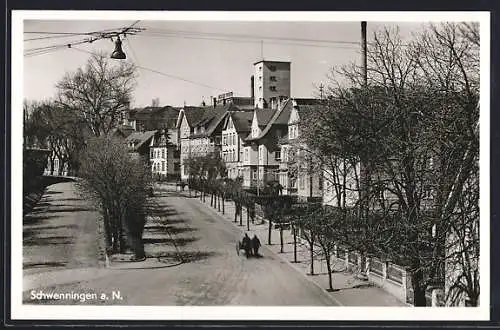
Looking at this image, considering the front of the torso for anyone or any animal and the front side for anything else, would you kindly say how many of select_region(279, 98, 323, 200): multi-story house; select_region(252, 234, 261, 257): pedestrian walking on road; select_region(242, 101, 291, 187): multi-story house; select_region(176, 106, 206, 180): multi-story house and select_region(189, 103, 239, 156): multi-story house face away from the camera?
1

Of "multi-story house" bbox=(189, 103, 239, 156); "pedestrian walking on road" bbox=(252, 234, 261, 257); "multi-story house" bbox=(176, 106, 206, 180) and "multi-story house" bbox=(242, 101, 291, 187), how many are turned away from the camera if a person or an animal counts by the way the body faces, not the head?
1

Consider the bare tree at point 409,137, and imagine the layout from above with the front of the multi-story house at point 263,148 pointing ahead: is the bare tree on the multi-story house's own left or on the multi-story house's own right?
on the multi-story house's own left

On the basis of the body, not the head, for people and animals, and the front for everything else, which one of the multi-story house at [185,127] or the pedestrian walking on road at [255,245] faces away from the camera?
the pedestrian walking on road

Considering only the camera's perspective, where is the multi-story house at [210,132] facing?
facing the viewer and to the left of the viewer

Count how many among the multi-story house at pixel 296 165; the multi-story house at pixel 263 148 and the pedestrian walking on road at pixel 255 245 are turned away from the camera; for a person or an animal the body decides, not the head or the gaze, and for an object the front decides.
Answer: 1

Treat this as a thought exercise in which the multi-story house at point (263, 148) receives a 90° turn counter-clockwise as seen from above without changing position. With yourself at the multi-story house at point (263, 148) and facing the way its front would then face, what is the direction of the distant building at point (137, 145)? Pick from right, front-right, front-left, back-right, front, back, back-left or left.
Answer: back-right

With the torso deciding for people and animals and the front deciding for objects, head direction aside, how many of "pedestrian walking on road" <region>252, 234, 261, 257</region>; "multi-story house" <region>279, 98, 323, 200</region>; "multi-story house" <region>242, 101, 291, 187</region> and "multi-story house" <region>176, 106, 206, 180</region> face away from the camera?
1

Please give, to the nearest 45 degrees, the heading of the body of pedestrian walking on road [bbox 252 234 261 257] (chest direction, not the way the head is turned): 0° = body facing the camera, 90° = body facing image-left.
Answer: approximately 180°
